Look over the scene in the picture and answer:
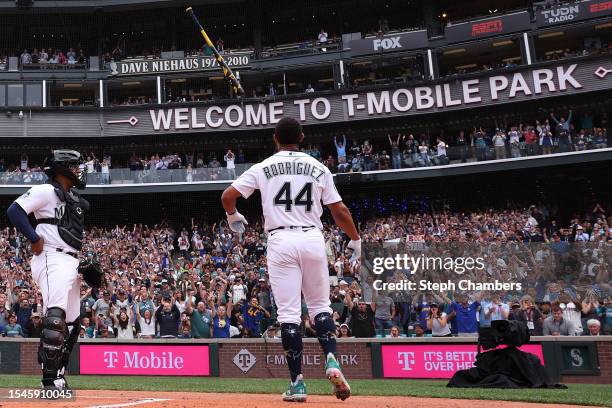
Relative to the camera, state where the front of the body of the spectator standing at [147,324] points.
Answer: toward the camera

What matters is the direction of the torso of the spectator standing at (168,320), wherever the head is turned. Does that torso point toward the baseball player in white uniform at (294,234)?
yes

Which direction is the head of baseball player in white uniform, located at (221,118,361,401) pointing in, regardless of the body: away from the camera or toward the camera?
away from the camera

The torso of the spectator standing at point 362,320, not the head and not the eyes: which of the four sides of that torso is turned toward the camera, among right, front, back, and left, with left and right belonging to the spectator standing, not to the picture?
front

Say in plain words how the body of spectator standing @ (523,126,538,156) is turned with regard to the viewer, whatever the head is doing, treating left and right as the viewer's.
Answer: facing the viewer

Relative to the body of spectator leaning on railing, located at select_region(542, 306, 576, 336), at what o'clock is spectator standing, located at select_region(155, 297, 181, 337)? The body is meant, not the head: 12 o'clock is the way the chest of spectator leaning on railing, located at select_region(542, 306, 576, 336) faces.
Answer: spectator standing, located at select_region(155, 297, 181, 337) is roughly at 3 o'clock from spectator leaning on railing, located at select_region(542, 306, 576, 336).

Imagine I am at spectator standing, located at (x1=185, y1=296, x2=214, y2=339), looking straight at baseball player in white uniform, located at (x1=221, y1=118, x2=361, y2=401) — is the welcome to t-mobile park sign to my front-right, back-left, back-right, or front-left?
back-left

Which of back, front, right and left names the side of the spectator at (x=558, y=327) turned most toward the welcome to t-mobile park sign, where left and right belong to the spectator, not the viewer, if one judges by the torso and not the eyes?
back

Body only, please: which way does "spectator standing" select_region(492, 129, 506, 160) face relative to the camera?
toward the camera

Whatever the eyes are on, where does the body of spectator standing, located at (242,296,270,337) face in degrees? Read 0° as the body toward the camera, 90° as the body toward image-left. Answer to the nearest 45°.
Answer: approximately 0°

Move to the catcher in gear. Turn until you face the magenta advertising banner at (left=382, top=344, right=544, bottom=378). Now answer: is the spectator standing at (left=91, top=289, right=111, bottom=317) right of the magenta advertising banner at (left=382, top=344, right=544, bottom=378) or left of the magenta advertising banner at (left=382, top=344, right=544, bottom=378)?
left

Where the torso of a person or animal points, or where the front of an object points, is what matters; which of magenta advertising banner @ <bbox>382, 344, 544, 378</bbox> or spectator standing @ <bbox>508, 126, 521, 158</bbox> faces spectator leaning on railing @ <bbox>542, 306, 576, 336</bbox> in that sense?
spectator standing @ <bbox>508, 126, 521, 158</bbox>

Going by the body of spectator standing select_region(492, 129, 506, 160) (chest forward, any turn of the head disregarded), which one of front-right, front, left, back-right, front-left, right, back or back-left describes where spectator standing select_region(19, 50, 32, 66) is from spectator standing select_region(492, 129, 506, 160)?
right

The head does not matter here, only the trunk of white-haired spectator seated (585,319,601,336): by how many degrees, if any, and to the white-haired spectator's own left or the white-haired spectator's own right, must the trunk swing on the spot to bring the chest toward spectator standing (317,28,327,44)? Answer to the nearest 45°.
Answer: approximately 135° to the white-haired spectator's own right

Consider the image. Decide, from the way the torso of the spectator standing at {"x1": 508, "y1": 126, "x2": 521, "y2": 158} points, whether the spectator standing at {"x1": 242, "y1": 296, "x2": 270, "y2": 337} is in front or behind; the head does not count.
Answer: in front
